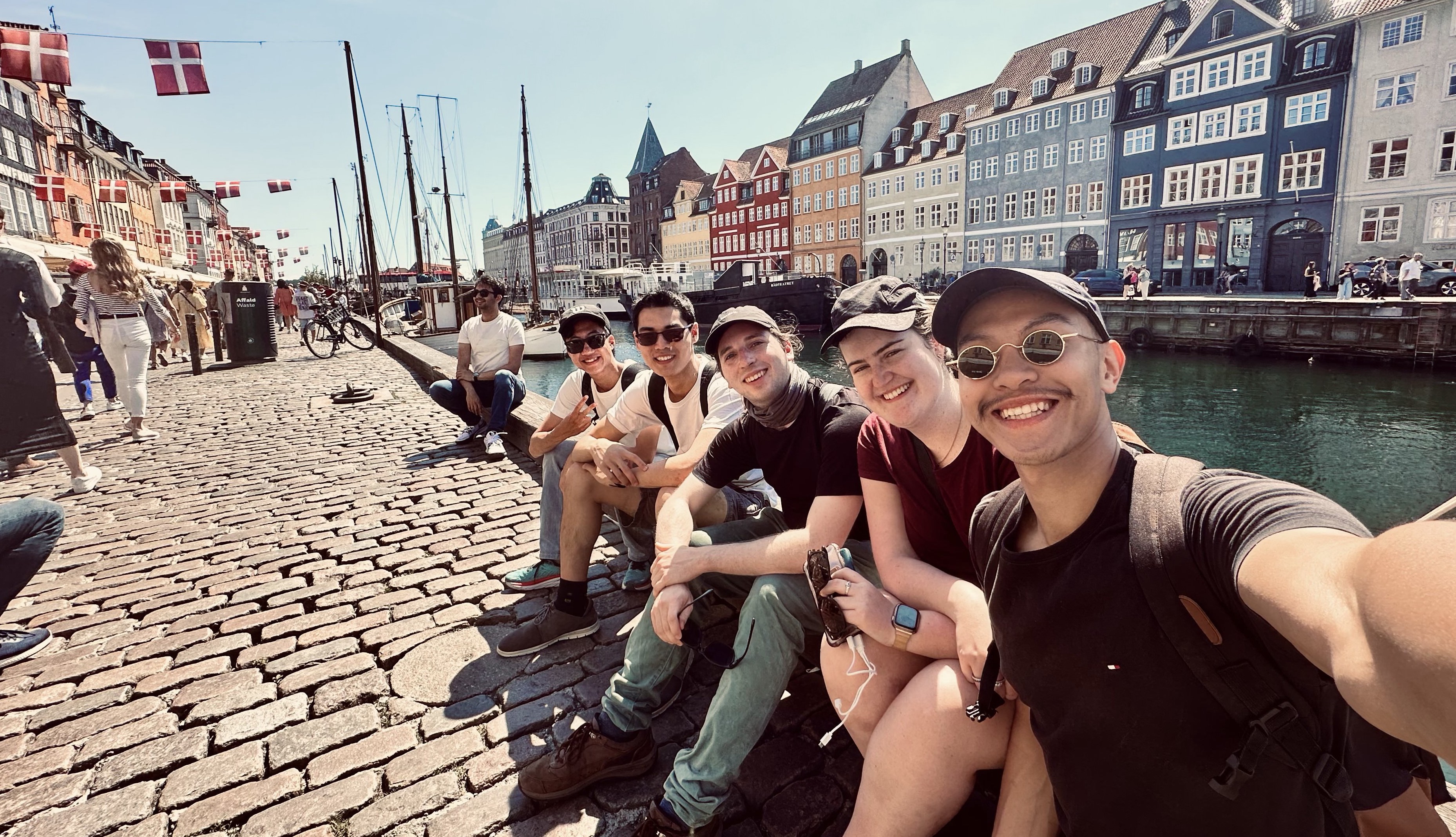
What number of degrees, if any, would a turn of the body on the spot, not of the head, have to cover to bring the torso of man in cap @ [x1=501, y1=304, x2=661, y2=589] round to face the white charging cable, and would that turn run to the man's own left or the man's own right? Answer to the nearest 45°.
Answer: approximately 45° to the man's own left

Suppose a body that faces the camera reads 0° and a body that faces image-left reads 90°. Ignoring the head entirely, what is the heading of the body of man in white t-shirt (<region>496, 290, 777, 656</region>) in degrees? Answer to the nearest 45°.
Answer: approximately 45°

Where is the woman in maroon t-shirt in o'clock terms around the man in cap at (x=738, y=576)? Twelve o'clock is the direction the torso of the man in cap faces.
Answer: The woman in maroon t-shirt is roughly at 9 o'clock from the man in cap.

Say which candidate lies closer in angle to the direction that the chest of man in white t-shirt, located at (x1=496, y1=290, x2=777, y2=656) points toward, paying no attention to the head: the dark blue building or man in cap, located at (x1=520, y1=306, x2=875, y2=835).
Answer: the man in cap

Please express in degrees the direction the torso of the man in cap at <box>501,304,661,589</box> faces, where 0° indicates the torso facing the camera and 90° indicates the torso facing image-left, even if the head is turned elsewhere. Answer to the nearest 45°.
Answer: approximately 45°

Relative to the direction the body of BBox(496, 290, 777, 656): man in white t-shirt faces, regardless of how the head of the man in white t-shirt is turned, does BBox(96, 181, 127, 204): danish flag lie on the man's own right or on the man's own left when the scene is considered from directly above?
on the man's own right

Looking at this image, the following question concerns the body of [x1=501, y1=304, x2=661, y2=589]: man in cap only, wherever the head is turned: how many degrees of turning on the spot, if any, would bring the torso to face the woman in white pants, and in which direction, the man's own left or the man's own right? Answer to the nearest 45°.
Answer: approximately 90° to the man's own right

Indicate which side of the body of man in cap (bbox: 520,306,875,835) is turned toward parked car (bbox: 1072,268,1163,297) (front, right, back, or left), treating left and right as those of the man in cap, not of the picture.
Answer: back
